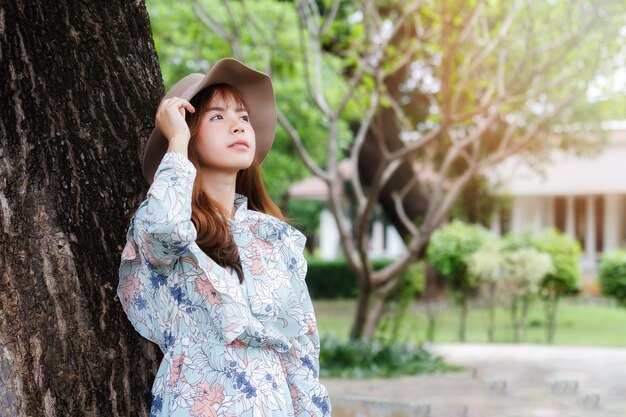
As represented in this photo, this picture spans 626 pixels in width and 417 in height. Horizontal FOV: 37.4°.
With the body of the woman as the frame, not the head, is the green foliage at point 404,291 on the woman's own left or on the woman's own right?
on the woman's own left

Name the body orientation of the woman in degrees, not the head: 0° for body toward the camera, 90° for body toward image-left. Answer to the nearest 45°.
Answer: approximately 315°

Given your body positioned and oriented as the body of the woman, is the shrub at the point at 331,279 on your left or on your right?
on your left

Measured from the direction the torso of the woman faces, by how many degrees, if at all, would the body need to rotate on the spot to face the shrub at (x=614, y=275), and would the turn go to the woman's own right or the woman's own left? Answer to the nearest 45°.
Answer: approximately 90° to the woman's own left

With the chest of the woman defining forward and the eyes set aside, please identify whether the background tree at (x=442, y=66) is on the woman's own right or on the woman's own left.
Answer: on the woman's own left

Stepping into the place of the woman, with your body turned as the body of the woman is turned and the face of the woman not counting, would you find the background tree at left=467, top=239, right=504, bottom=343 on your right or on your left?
on your left

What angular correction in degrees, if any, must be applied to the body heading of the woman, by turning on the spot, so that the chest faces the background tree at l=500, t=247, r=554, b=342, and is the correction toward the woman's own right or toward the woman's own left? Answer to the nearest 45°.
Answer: approximately 135° to the woman's own left

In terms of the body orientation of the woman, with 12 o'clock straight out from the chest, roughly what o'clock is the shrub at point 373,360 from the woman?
The shrub is roughly at 8 o'clock from the woman.
